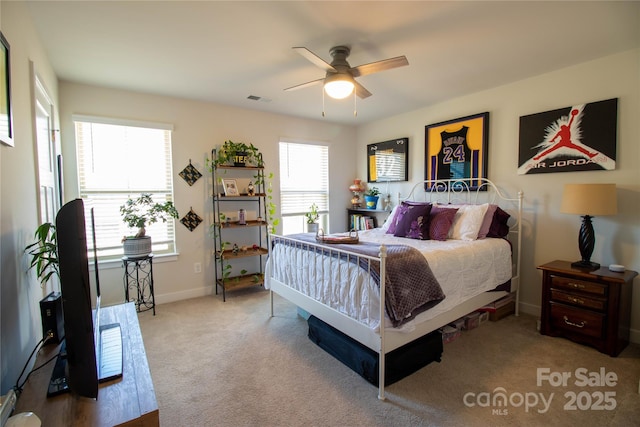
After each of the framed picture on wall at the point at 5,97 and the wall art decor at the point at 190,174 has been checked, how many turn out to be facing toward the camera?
1

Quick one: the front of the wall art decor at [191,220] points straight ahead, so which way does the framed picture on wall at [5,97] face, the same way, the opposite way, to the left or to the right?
to the left

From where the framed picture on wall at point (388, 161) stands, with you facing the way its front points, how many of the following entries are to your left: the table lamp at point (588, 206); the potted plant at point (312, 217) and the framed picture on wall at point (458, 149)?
2

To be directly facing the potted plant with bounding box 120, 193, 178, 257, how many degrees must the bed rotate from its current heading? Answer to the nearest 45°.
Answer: approximately 45° to its right

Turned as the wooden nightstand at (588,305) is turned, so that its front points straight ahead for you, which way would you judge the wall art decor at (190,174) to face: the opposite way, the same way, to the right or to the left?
to the left

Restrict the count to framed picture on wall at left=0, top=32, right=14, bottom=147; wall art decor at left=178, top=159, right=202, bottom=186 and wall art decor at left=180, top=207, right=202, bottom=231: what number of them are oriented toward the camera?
2

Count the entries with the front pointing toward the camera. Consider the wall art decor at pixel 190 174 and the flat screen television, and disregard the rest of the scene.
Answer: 1

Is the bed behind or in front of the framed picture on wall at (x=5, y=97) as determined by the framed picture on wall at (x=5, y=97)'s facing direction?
in front

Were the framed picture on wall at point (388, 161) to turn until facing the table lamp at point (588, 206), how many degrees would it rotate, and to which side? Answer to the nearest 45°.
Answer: approximately 90° to its left

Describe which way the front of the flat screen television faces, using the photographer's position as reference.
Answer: facing to the right of the viewer

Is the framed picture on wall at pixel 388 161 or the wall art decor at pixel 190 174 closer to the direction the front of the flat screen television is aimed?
the framed picture on wall

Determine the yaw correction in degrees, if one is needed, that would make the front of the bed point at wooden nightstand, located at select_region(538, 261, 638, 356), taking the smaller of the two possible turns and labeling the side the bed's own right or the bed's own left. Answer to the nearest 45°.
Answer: approximately 135° to the bed's own left

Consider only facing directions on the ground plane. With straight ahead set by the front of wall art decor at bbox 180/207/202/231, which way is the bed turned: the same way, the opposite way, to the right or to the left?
to the right

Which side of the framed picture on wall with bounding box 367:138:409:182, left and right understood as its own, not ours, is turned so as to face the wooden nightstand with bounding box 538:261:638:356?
left

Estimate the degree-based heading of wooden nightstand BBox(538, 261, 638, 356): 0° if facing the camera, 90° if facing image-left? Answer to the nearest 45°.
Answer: approximately 45°

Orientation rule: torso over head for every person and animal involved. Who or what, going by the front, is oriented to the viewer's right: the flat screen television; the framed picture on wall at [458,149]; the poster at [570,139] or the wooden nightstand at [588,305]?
the flat screen television
